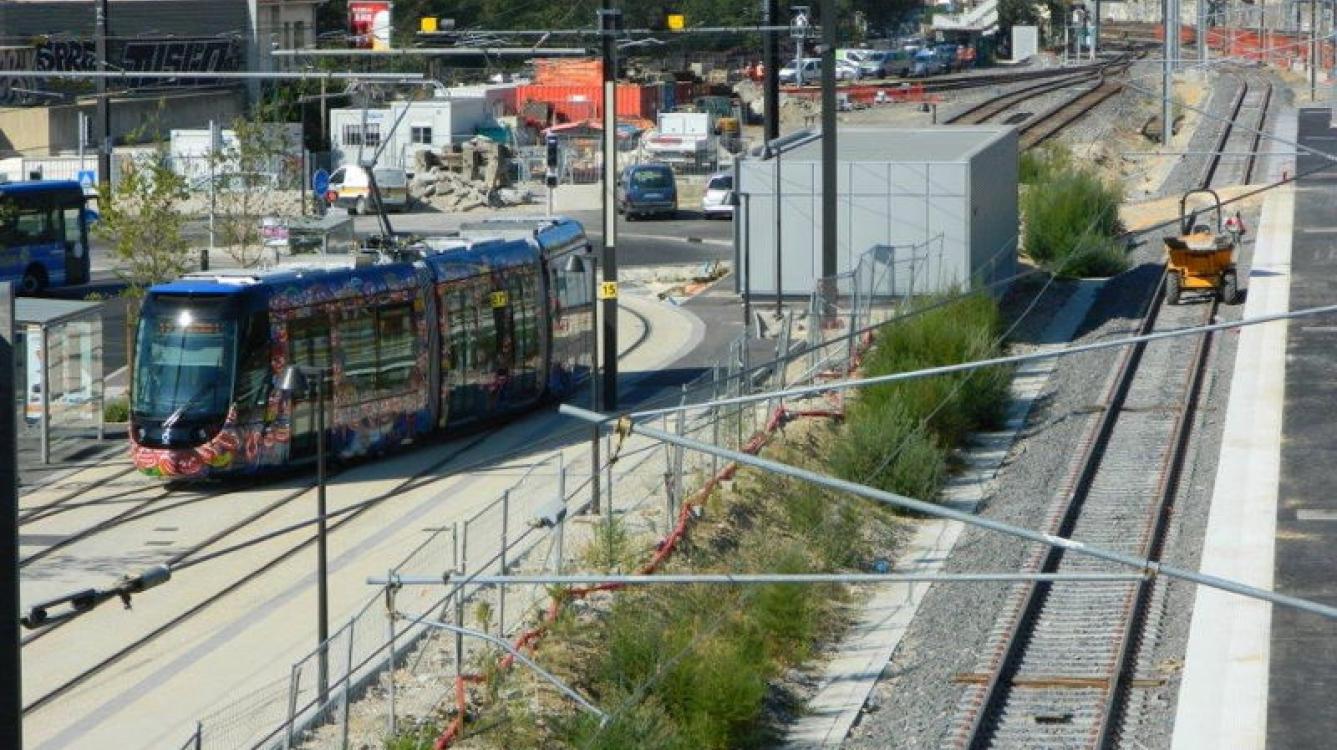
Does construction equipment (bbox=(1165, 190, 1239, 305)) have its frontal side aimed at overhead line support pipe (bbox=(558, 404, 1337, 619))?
yes

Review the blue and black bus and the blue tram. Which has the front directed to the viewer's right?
the blue and black bus

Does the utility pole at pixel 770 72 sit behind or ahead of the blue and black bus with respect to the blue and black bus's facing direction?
ahead

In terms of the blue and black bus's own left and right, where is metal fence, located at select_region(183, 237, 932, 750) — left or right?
on its right

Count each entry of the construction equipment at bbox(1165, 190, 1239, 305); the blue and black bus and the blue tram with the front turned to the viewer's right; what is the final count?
1

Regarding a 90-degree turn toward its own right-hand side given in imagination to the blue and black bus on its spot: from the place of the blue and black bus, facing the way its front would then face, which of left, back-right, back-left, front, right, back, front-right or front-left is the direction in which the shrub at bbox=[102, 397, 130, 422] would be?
front

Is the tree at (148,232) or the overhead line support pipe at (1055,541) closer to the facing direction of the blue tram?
the overhead line support pipe

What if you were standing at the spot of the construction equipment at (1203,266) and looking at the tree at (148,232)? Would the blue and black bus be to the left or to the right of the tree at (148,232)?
right

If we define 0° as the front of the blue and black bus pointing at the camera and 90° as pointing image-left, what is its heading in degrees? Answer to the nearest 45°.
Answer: approximately 270°

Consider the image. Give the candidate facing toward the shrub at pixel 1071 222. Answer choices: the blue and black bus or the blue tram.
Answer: the blue and black bus

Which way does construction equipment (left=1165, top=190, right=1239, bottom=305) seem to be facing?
toward the camera

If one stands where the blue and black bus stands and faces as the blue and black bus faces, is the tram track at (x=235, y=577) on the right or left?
on its right

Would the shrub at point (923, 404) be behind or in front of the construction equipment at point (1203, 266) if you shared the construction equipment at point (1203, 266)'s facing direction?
in front

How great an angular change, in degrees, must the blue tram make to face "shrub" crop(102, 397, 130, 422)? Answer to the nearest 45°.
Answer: approximately 90° to its right

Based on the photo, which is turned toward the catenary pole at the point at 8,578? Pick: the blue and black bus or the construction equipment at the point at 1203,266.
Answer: the construction equipment

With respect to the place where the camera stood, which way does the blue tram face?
facing the viewer and to the left of the viewer

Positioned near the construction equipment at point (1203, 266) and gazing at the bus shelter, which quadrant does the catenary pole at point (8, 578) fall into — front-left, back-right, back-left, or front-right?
front-left

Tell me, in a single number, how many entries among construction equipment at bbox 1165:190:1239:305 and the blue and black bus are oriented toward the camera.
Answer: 1
